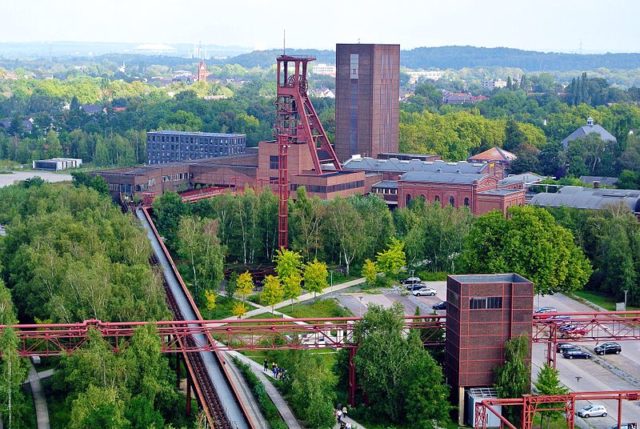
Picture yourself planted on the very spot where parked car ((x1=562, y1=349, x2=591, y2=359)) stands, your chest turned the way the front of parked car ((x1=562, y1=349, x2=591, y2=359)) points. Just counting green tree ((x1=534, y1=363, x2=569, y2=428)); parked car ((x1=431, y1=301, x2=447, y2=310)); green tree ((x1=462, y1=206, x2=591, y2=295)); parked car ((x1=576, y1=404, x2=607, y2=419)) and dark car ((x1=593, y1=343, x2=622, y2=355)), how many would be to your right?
2

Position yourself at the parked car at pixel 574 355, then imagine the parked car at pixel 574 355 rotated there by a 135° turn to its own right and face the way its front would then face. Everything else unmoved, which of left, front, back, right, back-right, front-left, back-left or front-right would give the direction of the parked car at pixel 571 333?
front-left
